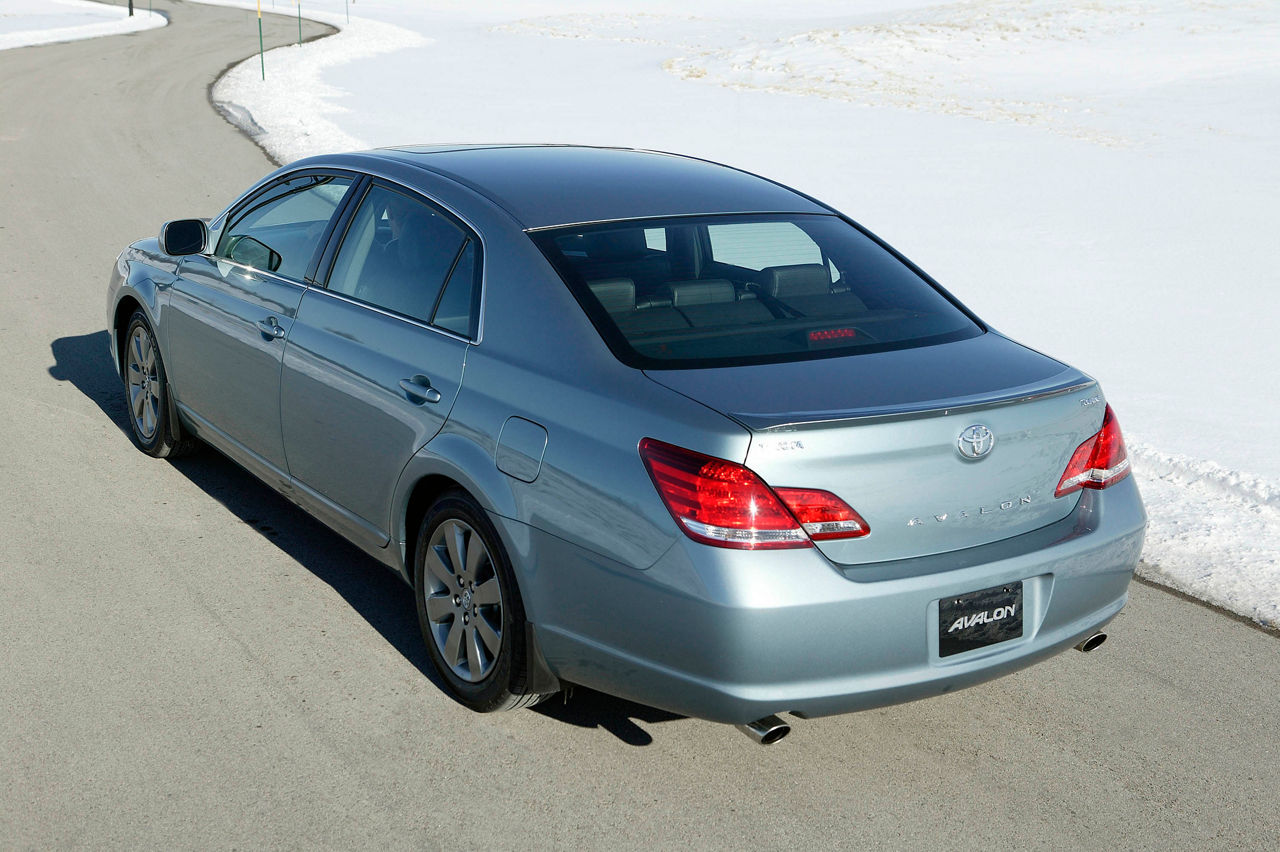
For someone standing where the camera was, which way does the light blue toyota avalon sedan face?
facing away from the viewer and to the left of the viewer
